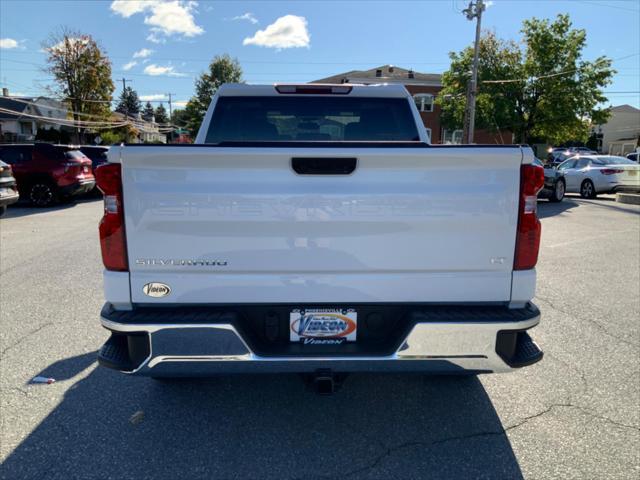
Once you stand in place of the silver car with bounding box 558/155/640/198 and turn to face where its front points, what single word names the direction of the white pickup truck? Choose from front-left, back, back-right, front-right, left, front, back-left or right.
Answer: back-left

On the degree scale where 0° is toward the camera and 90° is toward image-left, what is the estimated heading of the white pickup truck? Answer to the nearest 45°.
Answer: approximately 180°

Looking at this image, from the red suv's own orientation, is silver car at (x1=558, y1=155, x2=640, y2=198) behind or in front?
behind

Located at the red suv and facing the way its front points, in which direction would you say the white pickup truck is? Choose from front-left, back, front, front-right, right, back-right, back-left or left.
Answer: back-left

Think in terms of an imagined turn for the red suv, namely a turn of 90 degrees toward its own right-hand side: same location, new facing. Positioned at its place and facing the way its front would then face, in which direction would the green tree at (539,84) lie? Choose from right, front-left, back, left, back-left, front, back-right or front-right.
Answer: front-right

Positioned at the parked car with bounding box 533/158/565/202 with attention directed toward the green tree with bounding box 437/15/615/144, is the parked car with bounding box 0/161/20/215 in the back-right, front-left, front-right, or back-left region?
back-left

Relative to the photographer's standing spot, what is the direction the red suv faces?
facing away from the viewer and to the left of the viewer

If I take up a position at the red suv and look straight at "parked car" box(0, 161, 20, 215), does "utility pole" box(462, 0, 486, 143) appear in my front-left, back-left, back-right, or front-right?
back-left

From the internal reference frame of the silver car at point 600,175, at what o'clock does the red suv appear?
The red suv is roughly at 9 o'clock from the silver car.

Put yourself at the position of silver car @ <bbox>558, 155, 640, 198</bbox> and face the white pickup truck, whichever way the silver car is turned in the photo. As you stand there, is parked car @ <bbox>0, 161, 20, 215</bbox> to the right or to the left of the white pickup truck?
right

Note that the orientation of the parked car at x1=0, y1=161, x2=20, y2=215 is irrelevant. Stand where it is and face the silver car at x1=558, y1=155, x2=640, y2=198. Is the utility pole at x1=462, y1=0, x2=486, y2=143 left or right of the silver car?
left

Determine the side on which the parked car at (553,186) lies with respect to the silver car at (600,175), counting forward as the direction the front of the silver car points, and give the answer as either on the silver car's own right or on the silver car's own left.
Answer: on the silver car's own left

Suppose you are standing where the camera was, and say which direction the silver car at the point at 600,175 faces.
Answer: facing away from the viewer and to the left of the viewer
